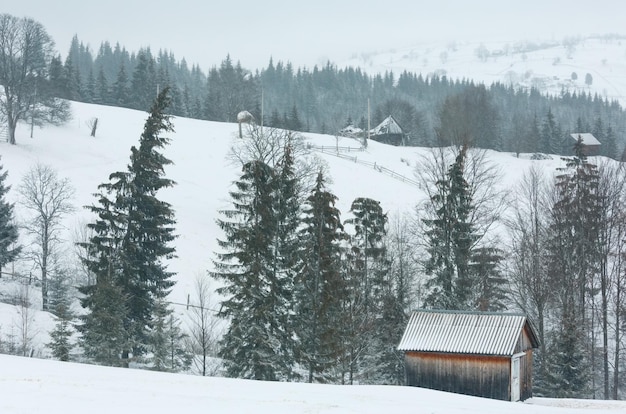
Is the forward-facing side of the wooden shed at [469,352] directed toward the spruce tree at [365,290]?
no

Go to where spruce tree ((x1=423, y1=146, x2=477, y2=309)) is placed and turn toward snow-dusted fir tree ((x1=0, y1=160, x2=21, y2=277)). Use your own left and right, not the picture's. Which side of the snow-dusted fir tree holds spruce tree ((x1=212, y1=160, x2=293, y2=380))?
left

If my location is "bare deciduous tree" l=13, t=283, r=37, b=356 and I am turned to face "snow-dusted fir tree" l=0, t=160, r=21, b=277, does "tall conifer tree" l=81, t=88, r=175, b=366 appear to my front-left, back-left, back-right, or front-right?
back-right

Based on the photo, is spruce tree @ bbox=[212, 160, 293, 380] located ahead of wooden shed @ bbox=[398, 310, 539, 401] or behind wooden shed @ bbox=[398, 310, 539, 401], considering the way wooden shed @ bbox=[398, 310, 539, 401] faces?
behind

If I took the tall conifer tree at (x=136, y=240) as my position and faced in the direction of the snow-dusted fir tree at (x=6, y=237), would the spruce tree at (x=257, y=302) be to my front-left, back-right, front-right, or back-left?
back-right

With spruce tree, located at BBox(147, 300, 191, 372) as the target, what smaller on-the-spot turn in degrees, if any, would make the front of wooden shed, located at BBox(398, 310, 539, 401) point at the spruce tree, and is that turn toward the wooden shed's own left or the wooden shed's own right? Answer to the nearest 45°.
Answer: approximately 135° to the wooden shed's own right

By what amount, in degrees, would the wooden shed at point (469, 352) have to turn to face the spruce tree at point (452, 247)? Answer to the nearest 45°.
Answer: approximately 135° to its left

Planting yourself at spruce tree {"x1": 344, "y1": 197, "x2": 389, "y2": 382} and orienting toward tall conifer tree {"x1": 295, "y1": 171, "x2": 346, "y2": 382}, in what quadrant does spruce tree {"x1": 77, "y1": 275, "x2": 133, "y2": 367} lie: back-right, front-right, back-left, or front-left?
front-right

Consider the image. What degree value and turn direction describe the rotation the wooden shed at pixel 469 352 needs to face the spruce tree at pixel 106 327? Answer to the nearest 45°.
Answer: approximately 135° to its right

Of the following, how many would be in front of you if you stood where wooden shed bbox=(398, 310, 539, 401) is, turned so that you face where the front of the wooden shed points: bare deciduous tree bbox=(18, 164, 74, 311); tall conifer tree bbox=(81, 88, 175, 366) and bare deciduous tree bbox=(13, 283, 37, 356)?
0
